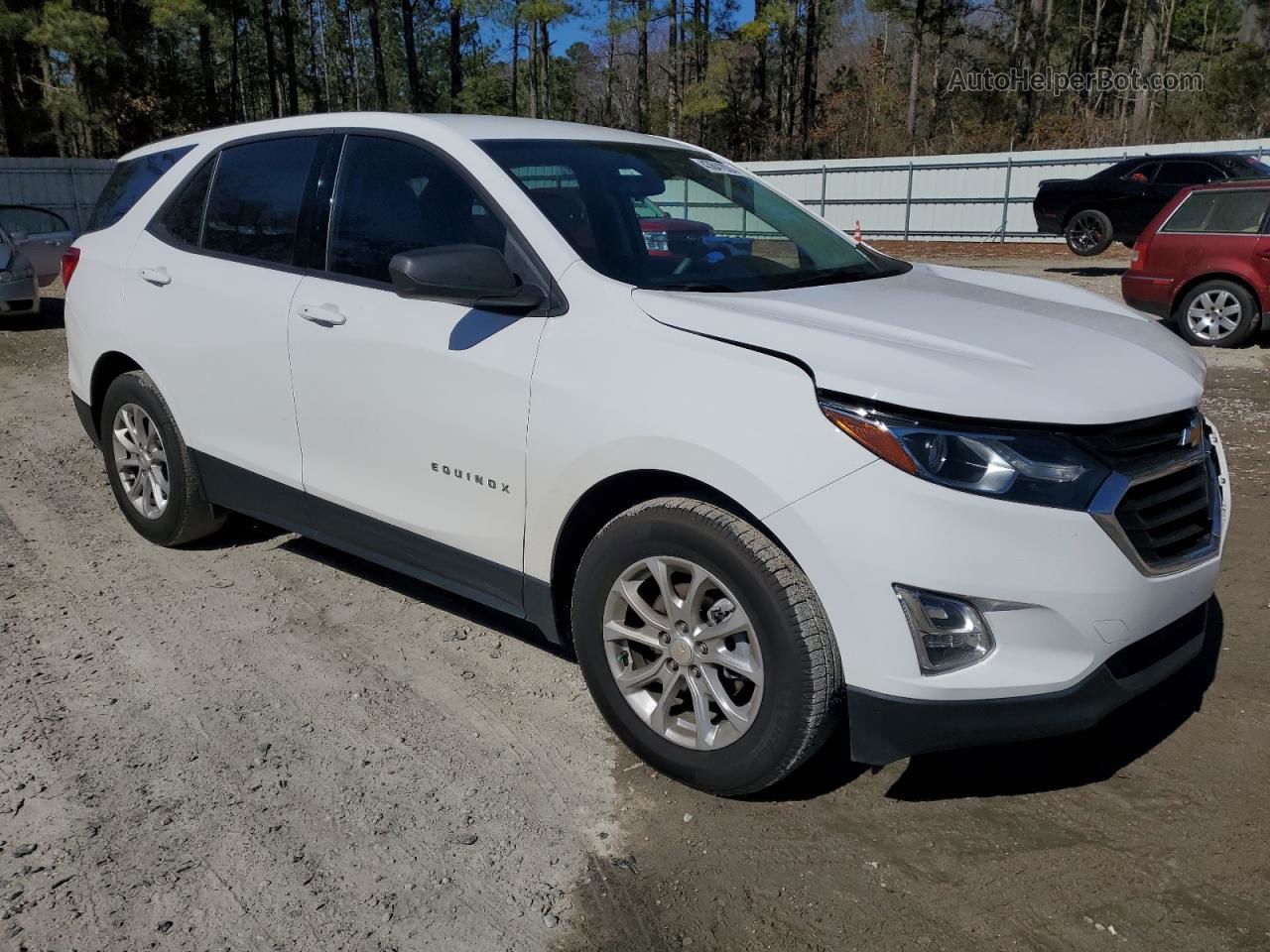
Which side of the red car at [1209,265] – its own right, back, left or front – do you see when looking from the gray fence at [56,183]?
back

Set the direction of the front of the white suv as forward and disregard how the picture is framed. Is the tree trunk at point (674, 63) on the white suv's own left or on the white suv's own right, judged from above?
on the white suv's own left

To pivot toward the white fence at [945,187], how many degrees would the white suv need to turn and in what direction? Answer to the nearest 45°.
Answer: approximately 135° to its left

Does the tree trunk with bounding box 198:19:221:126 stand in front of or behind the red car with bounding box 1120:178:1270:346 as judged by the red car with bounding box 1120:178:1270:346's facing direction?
behind

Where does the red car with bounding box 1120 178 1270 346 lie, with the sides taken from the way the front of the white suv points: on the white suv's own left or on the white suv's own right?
on the white suv's own left

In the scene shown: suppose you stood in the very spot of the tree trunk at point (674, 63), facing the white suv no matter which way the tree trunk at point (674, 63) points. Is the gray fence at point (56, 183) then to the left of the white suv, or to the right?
right

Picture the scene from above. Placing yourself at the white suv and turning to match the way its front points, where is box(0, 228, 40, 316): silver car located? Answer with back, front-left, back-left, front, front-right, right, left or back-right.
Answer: back

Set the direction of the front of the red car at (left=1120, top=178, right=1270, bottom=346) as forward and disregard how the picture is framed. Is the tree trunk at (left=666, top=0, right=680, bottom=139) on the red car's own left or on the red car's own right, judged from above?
on the red car's own left

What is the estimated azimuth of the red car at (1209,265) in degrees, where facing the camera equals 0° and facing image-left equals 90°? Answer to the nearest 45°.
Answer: approximately 270°

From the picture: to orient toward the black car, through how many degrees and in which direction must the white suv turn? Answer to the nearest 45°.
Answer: approximately 90° to its left

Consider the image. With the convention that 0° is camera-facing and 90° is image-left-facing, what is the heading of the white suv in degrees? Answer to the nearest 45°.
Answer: approximately 315°
